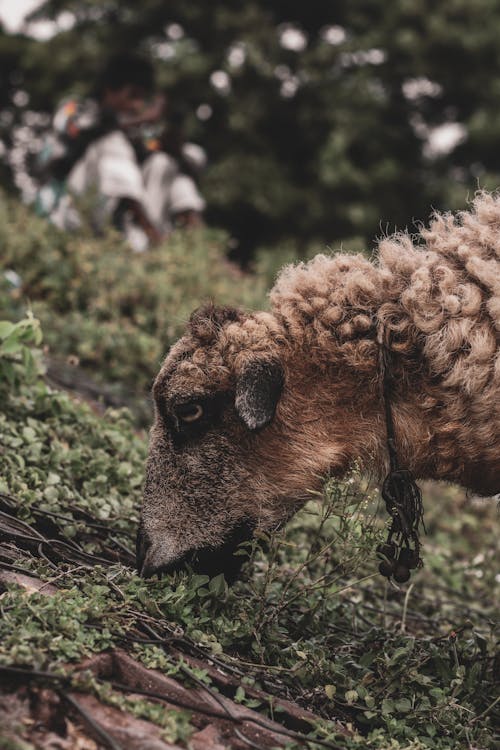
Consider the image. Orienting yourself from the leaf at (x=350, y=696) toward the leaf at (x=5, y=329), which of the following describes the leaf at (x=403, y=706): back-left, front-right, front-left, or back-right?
back-right

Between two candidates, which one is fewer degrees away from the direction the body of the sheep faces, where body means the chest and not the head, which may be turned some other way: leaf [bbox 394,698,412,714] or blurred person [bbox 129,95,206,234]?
the blurred person

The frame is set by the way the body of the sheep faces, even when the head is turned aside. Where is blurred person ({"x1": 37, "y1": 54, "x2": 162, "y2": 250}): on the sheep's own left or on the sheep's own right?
on the sheep's own right

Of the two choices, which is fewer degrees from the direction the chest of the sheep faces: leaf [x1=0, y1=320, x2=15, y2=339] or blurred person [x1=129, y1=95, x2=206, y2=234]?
the leaf

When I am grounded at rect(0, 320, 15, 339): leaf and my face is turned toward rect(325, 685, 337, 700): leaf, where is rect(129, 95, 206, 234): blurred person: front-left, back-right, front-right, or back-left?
back-left

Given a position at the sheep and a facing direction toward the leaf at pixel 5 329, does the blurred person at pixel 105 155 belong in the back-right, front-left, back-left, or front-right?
front-right

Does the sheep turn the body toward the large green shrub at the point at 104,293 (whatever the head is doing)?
no

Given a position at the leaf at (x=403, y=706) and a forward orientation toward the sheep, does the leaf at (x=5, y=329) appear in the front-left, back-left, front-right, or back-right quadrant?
front-left

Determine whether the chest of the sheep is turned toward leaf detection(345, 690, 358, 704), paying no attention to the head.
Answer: no

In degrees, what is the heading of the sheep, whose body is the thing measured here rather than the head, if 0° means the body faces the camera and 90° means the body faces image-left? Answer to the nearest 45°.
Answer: approximately 90°
